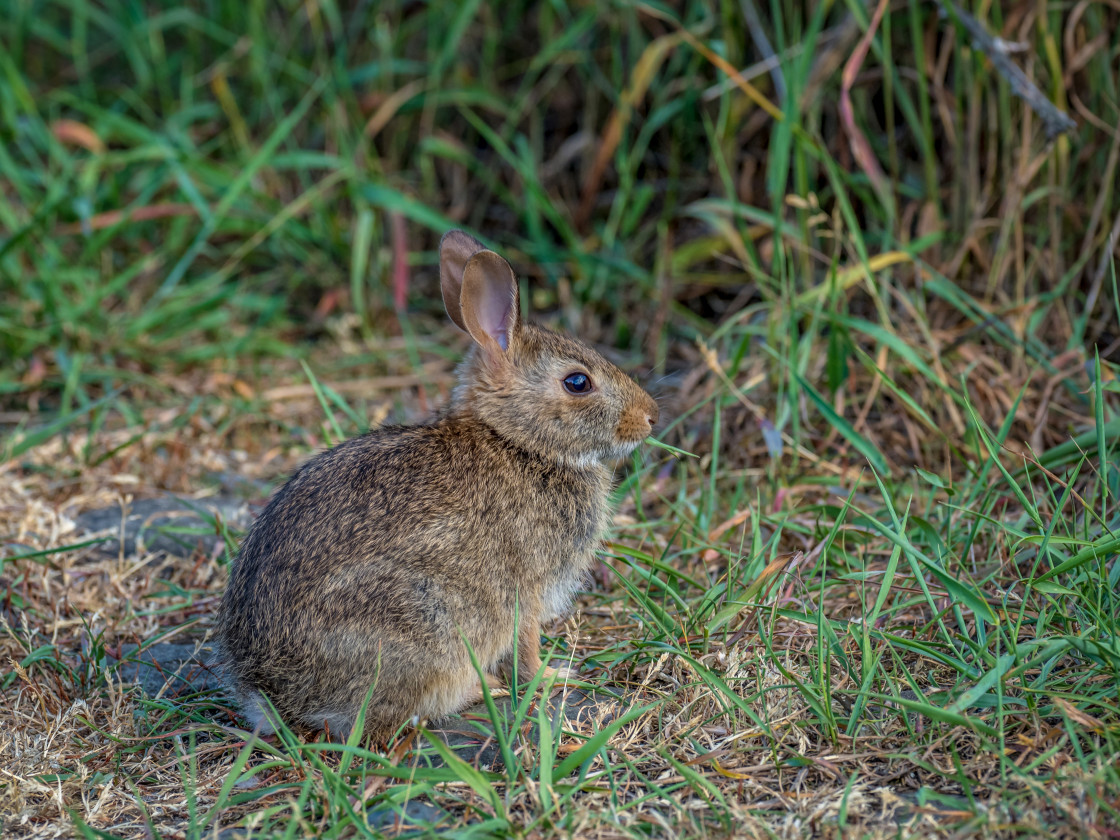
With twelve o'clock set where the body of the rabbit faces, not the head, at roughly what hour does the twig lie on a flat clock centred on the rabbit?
The twig is roughly at 11 o'clock from the rabbit.

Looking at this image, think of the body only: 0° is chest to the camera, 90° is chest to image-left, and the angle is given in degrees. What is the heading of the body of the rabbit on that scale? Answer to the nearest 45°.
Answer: approximately 270°

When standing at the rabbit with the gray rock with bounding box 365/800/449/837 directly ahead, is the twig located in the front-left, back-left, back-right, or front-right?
back-left

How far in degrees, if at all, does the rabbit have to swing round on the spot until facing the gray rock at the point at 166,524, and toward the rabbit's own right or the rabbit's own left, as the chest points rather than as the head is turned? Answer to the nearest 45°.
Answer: approximately 135° to the rabbit's own left

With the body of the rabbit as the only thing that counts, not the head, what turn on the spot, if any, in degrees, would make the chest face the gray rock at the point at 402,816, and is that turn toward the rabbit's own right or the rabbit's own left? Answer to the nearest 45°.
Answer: approximately 90° to the rabbit's own right

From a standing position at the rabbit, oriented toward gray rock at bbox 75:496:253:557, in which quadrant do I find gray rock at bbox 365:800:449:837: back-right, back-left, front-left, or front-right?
back-left

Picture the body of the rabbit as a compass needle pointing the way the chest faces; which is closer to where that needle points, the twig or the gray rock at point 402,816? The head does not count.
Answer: the twig

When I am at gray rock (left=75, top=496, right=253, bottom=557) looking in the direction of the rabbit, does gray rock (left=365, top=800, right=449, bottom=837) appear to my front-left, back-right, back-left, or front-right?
front-right

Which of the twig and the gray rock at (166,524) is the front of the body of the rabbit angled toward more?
the twig
